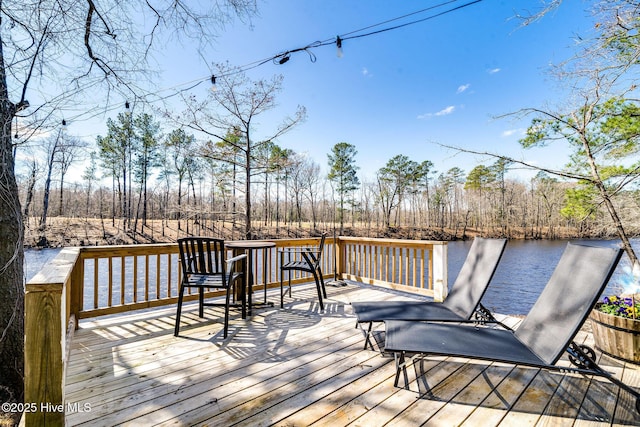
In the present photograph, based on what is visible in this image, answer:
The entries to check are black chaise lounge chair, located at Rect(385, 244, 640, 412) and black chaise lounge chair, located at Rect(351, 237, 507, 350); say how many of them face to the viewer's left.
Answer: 2

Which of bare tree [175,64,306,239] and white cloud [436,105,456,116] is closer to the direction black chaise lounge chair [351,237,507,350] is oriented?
the bare tree

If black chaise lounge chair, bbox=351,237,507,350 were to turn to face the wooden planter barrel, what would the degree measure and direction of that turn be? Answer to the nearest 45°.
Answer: approximately 180°

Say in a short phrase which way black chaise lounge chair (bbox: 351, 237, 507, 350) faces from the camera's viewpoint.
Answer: facing to the left of the viewer

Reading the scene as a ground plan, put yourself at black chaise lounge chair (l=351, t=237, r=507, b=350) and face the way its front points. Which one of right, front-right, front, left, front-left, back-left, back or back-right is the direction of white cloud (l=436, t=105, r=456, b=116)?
right

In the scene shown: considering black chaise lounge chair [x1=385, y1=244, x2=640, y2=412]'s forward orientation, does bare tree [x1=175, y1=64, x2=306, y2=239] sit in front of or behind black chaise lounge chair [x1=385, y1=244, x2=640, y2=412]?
in front

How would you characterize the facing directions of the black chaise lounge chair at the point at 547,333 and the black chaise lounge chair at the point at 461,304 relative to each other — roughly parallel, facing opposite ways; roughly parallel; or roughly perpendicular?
roughly parallel

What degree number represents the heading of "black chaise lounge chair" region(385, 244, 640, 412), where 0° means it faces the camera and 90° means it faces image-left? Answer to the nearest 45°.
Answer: approximately 90°

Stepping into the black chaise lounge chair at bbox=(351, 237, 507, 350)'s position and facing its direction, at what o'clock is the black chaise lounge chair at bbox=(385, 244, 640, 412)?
the black chaise lounge chair at bbox=(385, 244, 640, 412) is roughly at 8 o'clock from the black chaise lounge chair at bbox=(351, 237, 507, 350).

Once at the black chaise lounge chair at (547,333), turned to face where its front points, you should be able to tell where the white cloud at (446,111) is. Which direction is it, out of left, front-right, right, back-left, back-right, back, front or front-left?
right

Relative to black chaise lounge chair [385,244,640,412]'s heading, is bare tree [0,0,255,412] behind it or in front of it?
in front
